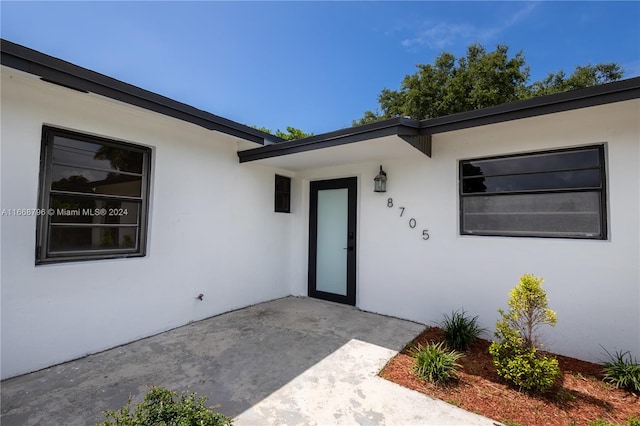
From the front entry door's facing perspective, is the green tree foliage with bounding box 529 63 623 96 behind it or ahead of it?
behind

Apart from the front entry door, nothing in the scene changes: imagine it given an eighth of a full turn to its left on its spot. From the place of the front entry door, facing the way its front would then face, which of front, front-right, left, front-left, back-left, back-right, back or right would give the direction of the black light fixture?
front-left

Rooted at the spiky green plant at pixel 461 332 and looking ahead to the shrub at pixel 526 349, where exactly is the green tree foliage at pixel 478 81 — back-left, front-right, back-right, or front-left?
back-left

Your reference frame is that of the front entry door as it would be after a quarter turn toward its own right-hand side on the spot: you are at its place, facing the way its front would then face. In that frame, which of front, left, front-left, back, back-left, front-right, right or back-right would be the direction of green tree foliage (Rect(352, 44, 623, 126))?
right

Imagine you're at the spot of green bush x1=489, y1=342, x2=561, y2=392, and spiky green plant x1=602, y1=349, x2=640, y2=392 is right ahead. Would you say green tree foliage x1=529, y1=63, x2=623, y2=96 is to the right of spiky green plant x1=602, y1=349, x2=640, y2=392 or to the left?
left

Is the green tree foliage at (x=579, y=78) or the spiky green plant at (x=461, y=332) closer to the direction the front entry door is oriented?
the spiky green plant

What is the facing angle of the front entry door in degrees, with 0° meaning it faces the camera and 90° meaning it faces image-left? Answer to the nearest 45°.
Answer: approximately 45°

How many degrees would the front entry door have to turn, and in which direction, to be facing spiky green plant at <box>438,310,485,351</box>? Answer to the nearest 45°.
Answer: approximately 90° to its left

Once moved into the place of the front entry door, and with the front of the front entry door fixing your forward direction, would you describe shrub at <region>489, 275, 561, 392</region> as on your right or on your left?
on your left

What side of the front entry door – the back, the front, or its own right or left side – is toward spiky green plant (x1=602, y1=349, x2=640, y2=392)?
left
